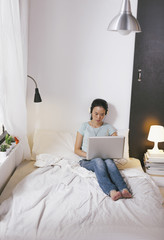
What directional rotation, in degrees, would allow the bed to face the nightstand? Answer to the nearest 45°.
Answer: approximately 135° to its left

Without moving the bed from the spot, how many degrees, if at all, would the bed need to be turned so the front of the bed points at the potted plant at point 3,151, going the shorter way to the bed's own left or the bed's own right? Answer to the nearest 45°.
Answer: approximately 135° to the bed's own right

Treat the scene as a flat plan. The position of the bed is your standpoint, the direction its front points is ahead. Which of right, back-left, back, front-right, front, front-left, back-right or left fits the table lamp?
back-left

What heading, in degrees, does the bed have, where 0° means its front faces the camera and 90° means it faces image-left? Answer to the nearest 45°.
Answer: approximately 0°
